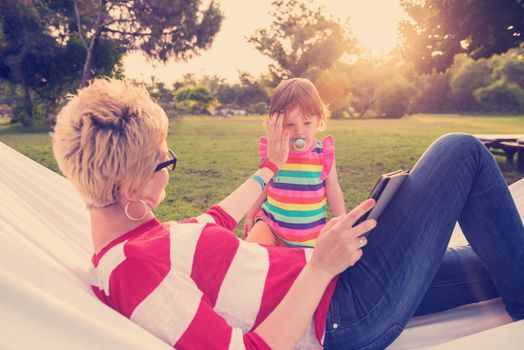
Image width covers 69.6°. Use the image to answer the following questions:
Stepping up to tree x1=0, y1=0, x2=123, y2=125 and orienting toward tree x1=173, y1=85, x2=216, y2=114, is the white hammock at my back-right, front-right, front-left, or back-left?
back-right

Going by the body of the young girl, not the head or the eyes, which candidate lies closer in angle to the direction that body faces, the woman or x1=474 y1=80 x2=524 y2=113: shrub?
the woman

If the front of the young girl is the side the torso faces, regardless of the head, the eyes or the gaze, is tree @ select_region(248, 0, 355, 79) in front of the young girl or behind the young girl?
behind

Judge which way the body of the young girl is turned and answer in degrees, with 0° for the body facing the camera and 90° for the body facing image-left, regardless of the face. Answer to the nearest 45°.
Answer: approximately 0°

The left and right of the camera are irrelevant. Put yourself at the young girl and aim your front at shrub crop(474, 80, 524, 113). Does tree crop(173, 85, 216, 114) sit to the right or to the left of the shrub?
left

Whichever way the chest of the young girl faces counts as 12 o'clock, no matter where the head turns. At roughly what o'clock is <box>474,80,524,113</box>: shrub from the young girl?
The shrub is roughly at 7 o'clock from the young girl.

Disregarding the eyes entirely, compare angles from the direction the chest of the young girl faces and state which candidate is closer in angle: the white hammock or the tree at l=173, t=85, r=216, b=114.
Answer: the white hammock

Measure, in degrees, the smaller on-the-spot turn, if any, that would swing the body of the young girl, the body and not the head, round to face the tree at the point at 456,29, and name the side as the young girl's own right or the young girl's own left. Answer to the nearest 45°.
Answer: approximately 180°

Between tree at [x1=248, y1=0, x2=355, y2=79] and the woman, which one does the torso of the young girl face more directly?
the woman

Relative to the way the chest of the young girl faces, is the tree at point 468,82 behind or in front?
behind

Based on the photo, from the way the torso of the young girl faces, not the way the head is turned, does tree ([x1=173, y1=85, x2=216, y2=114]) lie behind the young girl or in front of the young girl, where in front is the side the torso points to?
behind
